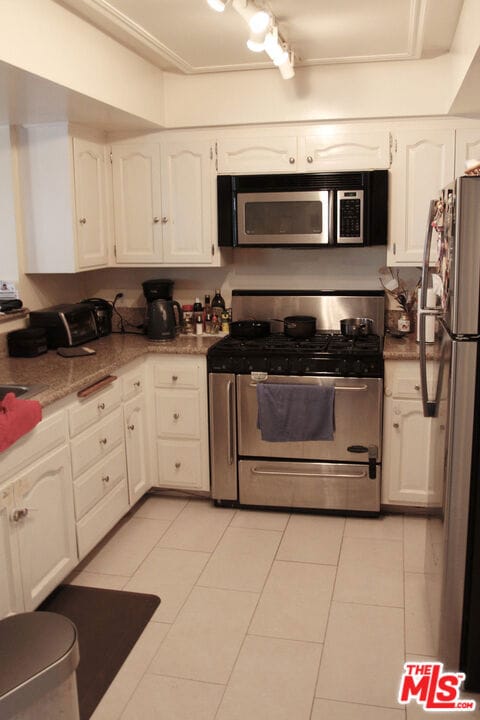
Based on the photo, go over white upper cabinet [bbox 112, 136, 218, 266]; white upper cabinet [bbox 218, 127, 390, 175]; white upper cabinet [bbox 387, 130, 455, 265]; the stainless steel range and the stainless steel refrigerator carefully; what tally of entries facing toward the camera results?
4

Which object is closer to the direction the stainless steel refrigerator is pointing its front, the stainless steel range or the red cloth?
the red cloth

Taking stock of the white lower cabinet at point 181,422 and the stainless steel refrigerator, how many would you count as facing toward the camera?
1

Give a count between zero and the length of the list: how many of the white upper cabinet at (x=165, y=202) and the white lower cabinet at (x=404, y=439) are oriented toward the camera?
2

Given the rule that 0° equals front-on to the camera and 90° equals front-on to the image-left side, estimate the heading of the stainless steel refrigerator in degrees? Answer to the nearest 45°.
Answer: approximately 90°
